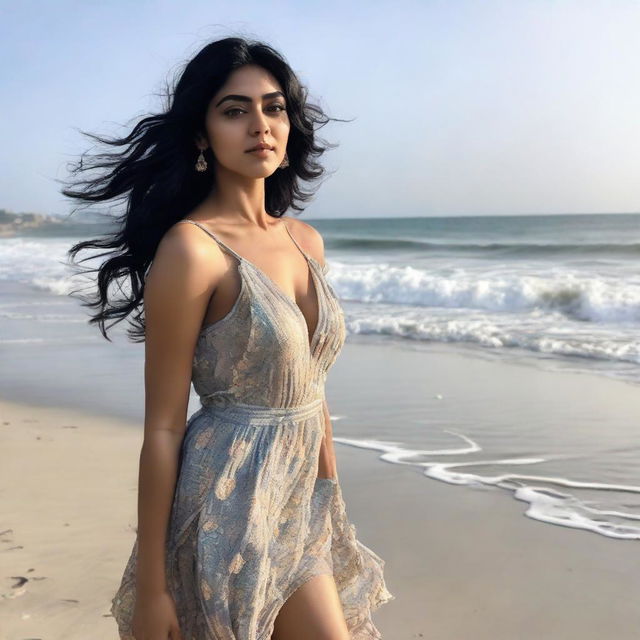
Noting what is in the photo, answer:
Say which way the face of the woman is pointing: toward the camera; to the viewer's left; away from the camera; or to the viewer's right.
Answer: toward the camera

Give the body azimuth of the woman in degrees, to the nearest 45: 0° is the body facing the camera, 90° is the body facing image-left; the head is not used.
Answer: approximately 315°
